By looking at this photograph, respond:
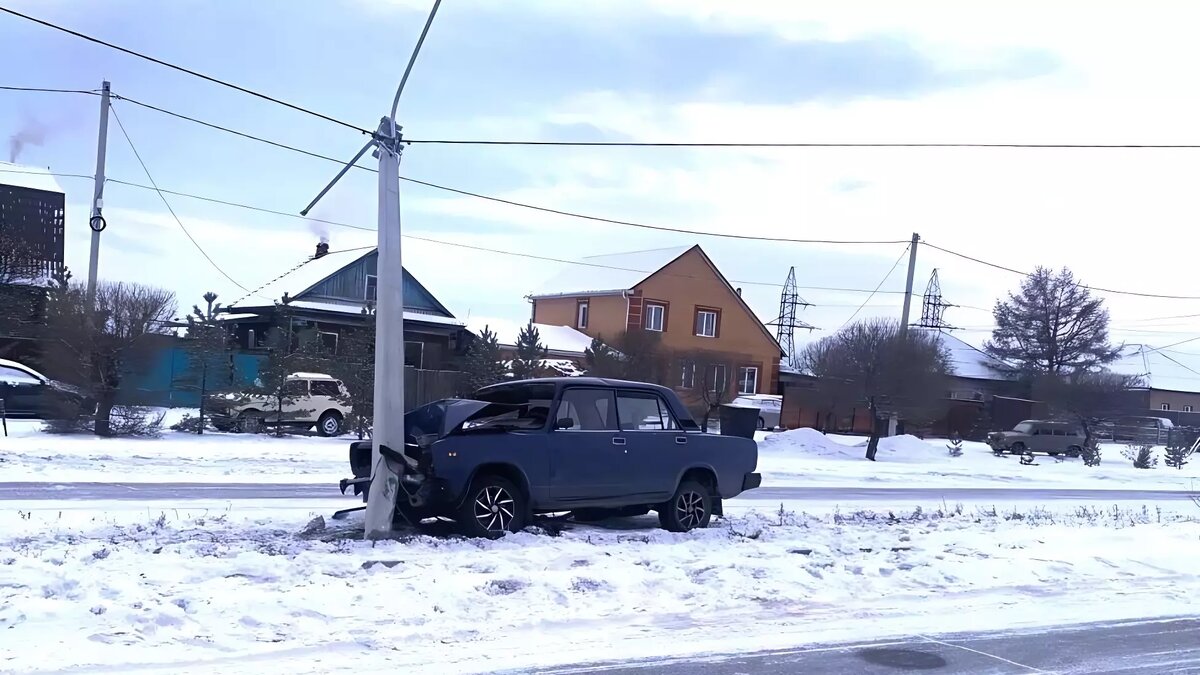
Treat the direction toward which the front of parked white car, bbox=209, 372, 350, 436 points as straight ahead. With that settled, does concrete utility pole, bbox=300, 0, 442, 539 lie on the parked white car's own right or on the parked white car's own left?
on the parked white car's own left

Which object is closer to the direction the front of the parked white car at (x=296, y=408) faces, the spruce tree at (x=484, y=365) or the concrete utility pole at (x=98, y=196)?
the concrete utility pole

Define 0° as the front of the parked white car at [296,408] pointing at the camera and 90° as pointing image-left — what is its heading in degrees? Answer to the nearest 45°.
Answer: approximately 90°

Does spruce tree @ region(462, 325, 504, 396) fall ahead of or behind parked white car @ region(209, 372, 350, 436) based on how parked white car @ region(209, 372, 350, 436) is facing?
behind

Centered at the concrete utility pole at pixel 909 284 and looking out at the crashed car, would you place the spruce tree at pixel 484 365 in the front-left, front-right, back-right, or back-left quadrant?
front-right

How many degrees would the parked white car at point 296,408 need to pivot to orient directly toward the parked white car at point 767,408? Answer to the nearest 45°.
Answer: approximately 135° to its right

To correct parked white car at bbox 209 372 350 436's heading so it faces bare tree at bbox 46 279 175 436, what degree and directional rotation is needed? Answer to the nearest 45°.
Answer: approximately 45° to its left

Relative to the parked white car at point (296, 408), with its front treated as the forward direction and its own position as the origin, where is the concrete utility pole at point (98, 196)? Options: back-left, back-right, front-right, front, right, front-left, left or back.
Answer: front

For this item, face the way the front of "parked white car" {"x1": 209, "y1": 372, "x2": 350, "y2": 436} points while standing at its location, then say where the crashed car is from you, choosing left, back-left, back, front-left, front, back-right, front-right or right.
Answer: left
